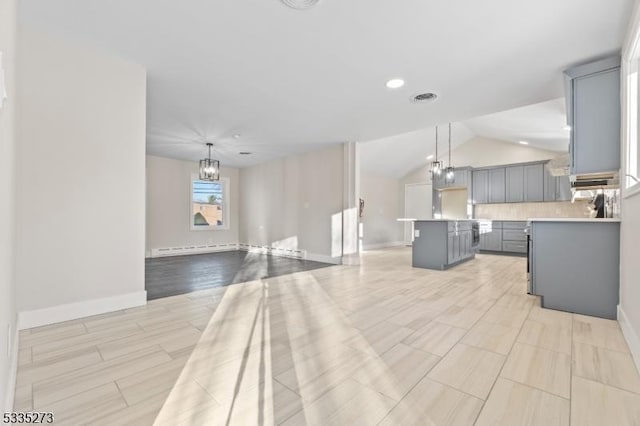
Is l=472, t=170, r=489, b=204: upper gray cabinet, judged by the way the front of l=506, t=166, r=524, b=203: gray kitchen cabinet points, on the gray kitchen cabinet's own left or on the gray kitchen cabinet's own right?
on the gray kitchen cabinet's own right

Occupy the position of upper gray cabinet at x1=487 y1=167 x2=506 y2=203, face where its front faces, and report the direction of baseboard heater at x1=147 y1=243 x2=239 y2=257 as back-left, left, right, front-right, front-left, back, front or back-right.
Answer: front-right

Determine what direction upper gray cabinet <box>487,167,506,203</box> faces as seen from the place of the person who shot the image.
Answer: facing the viewer

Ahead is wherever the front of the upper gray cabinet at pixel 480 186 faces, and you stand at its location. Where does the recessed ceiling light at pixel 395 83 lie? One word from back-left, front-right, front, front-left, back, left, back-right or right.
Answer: front

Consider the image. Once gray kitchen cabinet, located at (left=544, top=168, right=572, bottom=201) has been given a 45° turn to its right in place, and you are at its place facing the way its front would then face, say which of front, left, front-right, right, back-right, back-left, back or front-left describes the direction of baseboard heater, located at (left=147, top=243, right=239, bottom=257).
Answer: front

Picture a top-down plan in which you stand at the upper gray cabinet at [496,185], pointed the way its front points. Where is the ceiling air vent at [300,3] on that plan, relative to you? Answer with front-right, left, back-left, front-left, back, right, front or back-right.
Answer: front

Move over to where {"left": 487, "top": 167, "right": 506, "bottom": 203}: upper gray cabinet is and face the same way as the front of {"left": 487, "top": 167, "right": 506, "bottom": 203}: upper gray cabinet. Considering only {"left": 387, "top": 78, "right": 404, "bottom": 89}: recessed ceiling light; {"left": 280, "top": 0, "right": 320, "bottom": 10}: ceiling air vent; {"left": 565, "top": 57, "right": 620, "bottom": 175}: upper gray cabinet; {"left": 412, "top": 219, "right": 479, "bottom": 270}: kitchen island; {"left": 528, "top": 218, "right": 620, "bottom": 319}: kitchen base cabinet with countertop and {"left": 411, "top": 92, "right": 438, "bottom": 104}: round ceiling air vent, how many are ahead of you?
6

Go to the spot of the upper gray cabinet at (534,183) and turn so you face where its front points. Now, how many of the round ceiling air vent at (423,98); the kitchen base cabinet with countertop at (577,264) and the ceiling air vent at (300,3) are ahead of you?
3

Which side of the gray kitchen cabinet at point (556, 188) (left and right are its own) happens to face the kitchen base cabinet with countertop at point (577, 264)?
front

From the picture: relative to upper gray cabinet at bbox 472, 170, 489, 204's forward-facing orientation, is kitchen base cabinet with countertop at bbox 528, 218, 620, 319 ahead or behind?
ahead

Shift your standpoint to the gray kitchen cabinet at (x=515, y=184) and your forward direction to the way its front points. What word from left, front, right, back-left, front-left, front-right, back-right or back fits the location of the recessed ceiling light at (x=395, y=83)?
front

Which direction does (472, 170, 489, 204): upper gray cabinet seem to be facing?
toward the camera
